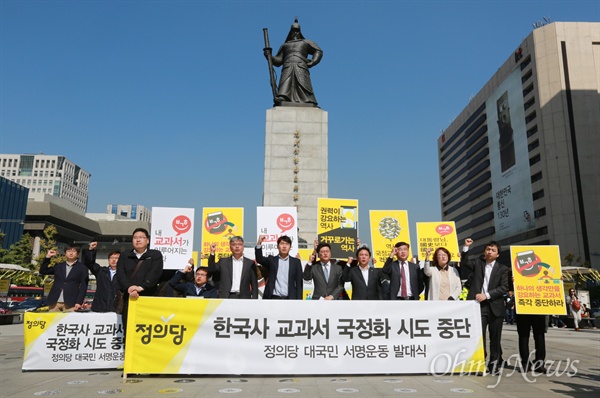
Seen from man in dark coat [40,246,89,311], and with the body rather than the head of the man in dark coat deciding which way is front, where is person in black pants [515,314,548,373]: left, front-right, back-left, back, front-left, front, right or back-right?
front-left

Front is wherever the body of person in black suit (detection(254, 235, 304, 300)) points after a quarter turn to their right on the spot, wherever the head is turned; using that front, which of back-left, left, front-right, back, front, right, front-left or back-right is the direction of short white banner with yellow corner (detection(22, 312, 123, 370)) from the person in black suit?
front

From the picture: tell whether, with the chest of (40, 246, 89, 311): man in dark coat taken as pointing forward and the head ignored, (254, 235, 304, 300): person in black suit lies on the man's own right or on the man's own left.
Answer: on the man's own left

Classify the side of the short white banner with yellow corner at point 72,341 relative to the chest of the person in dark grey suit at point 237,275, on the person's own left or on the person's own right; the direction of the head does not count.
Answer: on the person's own right

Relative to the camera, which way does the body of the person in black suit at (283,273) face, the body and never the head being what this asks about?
toward the camera

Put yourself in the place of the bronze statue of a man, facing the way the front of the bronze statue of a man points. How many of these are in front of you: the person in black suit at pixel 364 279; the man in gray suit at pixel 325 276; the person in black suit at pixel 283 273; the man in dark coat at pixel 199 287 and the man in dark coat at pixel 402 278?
5

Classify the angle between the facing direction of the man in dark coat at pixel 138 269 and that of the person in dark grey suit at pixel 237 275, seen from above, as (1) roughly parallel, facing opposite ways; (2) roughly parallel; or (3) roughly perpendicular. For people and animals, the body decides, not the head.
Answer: roughly parallel

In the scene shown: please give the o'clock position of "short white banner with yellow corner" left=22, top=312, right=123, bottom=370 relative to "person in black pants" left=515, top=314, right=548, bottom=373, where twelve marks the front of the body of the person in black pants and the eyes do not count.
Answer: The short white banner with yellow corner is roughly at 2 o'clock from the person in black pants.

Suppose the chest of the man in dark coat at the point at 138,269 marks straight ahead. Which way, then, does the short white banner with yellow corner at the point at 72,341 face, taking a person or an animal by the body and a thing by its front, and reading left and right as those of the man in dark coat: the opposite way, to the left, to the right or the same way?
the same way

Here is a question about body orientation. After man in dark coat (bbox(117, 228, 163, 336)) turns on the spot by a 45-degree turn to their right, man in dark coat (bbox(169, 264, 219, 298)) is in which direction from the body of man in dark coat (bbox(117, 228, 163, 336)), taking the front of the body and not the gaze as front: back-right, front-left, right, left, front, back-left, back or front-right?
back

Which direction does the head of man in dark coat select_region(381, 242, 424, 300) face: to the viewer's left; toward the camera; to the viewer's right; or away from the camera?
toward the camera

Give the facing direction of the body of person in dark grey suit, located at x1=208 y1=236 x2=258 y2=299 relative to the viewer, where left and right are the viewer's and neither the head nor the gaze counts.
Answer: facing the viewer

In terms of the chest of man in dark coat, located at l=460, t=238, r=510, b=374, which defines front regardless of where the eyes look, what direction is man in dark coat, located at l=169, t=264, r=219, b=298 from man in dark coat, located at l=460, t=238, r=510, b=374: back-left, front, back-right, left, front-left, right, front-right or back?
front-right

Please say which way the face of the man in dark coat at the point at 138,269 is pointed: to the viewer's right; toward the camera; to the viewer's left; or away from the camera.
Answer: toward the camera

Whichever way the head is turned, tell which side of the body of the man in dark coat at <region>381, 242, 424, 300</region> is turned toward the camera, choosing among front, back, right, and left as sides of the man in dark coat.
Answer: front

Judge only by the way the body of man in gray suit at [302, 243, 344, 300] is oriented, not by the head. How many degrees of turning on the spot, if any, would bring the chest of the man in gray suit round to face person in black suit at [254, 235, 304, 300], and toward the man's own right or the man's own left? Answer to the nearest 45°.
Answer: approximately 45° to the man's own right

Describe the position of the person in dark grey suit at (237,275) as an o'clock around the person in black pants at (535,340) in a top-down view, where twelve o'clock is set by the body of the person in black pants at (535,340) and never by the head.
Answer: the person in dark grey suit at (237,275) is roughly at 2 o'clock from the person in black pants at (535,340).
